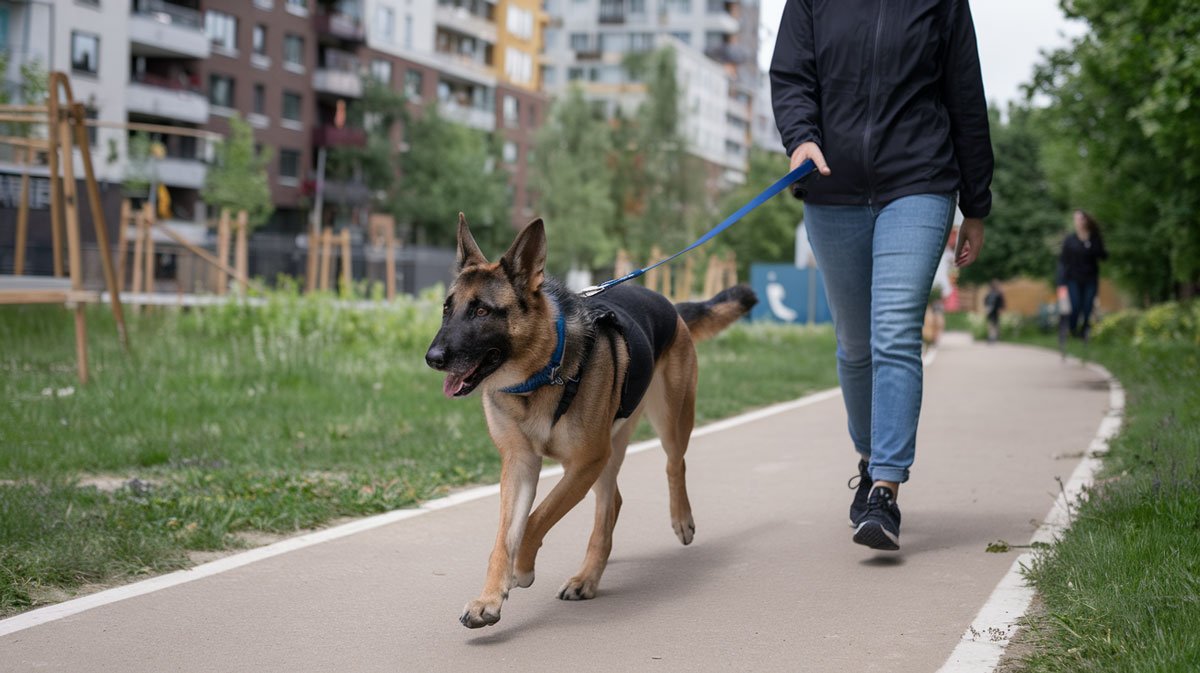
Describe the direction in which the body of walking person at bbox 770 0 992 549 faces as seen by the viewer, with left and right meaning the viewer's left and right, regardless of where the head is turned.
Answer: facing the viewer

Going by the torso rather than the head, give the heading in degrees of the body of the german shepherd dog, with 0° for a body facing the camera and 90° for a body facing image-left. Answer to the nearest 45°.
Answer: approximately 45°

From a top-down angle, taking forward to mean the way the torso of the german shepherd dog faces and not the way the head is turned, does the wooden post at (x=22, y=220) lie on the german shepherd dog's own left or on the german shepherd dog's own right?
on the german shepherd dog's own right

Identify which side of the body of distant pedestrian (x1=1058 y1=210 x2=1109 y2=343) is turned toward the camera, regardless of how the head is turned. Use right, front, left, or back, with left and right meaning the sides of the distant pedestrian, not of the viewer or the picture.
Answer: front

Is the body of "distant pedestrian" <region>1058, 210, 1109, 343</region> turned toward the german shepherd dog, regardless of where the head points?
yes

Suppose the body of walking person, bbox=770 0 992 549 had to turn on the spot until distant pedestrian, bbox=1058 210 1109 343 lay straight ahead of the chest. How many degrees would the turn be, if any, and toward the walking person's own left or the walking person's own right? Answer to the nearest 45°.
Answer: approximately 180°

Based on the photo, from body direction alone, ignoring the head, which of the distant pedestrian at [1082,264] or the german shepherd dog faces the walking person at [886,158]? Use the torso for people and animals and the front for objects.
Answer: the distant pedestrian

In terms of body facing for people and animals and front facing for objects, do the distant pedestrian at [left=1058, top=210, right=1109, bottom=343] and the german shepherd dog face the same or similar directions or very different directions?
same or similar directions

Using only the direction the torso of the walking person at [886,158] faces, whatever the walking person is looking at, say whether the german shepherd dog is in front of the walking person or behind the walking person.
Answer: in front

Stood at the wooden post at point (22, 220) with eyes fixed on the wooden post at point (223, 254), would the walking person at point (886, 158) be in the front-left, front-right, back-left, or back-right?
back-right

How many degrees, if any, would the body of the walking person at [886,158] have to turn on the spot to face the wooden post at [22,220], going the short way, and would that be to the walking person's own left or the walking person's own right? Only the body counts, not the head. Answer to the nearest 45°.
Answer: approximately 135° to the walking person's own right

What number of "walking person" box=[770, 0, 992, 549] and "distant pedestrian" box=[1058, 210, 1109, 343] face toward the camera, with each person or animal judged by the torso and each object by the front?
2

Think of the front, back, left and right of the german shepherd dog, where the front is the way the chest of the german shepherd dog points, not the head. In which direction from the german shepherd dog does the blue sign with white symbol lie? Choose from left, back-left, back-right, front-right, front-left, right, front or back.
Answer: back-right
